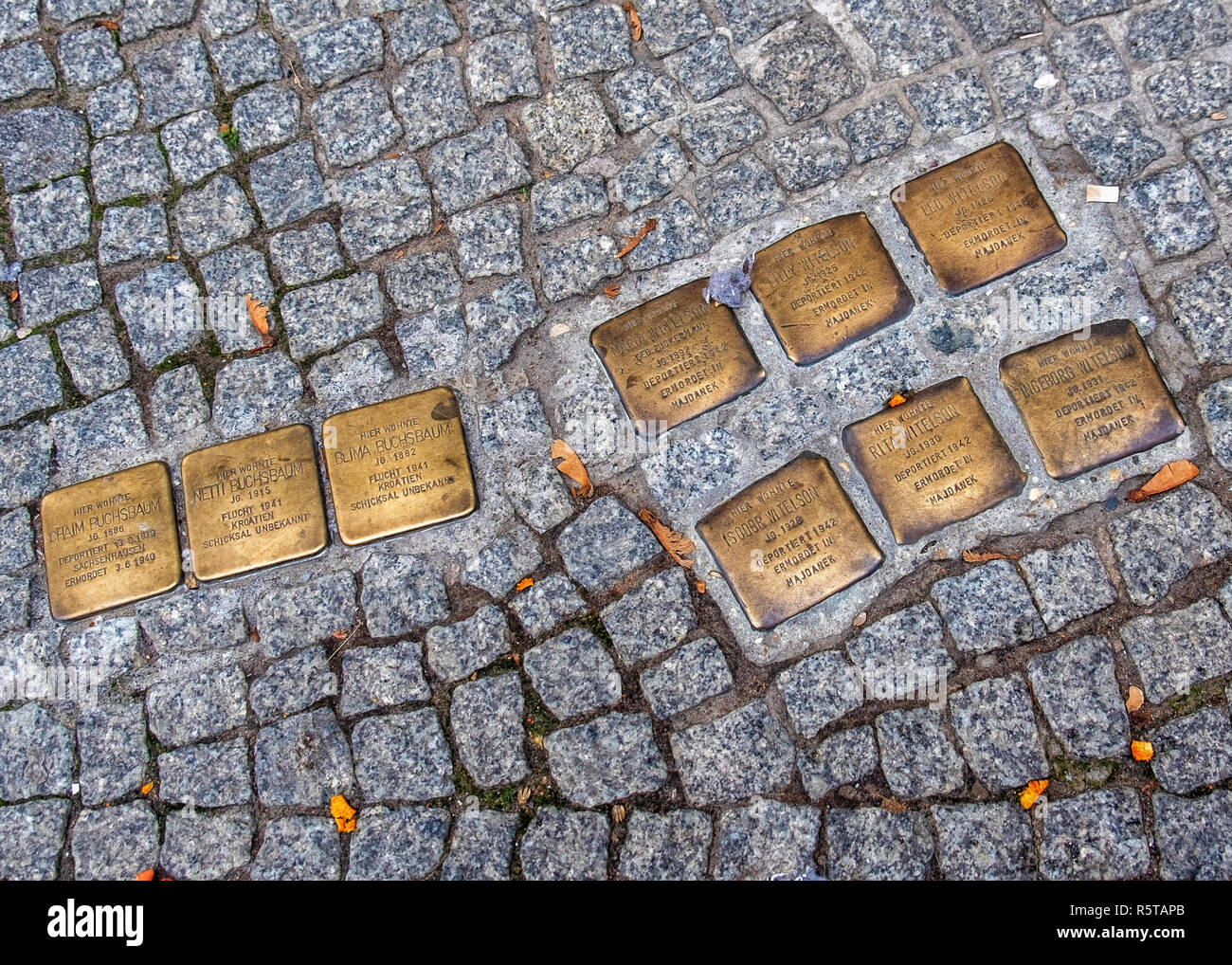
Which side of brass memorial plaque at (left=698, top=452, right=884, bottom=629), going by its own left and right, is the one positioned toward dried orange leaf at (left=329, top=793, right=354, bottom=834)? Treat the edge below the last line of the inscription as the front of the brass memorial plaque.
right

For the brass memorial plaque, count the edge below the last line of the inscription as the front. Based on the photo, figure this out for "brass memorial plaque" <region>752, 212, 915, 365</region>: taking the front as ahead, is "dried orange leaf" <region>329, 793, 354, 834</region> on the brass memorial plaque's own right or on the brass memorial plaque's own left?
on the brass memorial plaque's own right

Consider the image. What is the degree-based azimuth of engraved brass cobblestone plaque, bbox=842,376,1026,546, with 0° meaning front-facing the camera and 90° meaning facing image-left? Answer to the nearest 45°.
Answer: approximately 0°

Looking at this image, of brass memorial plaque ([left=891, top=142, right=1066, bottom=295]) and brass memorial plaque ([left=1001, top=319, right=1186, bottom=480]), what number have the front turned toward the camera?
2

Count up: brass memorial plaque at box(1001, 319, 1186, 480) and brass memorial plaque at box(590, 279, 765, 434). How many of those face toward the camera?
2

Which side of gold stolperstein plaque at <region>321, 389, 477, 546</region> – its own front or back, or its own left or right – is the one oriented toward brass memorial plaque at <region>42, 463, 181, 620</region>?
right
